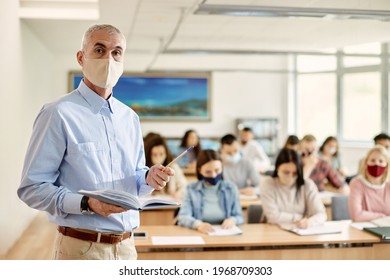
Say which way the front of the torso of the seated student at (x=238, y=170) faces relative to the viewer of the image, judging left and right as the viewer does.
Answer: facing the viewer

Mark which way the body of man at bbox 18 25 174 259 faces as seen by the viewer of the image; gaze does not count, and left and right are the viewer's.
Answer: facing the viewer and to the right of the viewer

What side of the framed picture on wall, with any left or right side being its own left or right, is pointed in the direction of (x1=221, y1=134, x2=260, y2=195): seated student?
front

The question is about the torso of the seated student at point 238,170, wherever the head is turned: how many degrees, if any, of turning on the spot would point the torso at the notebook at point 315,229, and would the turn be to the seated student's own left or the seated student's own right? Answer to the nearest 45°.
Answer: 0° — they already face it

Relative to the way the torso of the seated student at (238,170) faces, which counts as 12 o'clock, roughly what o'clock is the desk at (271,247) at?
The desk is roughly at 12 o'clock from the seated student.

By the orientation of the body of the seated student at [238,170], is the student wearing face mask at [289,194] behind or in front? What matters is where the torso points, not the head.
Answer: in front

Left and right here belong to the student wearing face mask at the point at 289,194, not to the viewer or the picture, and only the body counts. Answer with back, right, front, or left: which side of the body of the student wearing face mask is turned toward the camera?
front

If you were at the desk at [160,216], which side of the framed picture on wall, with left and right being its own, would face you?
front

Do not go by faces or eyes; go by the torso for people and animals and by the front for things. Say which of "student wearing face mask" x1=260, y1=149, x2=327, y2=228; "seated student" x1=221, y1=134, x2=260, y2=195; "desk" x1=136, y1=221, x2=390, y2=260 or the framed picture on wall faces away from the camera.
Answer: the desk
